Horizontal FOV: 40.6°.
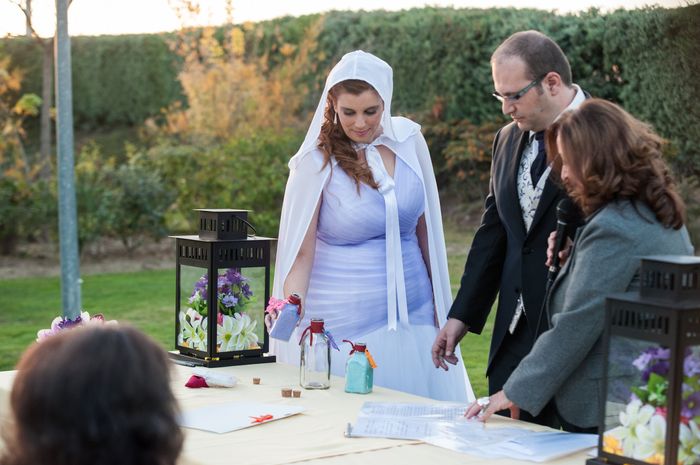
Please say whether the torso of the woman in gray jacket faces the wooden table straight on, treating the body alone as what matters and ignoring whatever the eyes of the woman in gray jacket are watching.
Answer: yes

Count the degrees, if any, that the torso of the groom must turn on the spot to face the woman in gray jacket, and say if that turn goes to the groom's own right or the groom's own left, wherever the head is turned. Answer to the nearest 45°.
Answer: approximately 45° to the groom's own left

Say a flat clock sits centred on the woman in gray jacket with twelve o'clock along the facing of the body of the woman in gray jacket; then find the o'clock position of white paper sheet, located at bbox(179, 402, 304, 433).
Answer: The white paper sheet is roughly at 12 o'clock from the woman in gray jacket.

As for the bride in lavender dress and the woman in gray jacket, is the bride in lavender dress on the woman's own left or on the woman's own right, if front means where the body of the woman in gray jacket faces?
on the woman's own right

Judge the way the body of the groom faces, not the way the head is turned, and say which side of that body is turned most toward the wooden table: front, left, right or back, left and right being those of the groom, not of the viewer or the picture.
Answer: front

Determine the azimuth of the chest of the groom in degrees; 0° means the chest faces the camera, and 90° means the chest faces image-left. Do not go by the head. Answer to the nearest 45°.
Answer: approximately 45°

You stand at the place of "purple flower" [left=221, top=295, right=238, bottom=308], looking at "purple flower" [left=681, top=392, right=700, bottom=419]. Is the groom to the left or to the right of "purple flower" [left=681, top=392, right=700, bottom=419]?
left

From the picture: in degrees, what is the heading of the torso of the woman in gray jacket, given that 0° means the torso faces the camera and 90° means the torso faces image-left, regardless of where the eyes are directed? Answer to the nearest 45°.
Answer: approximately 90°

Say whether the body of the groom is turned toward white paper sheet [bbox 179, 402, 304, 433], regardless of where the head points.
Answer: yes

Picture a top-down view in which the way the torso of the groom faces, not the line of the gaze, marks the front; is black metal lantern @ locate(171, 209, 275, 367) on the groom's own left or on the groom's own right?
on the groom's own right

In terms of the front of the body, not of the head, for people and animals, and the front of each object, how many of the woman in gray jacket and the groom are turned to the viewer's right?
0

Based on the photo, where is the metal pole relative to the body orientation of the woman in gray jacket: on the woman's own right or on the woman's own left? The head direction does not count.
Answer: on the woman's own right

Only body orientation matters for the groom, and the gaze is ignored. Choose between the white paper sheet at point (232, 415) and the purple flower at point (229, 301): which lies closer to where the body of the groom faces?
the white paper sheet
